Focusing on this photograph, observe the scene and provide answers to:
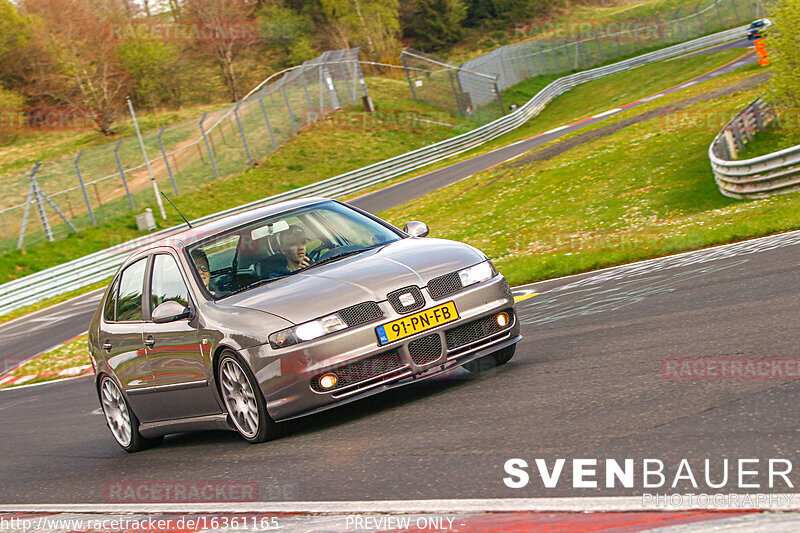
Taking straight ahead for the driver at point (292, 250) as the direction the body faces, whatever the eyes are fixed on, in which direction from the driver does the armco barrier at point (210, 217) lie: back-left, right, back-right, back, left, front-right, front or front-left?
back-left

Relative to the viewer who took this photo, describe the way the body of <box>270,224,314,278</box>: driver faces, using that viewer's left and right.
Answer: facing the viewer and to the right of the viewer

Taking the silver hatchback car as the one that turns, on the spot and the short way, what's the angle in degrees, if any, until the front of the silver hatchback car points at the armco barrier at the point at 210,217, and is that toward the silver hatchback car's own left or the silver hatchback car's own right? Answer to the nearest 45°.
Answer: approximately 135° to the silver hatchback car's own left

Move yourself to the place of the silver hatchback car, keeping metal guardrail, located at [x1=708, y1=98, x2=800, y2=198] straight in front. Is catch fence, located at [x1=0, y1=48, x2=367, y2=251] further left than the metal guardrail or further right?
left

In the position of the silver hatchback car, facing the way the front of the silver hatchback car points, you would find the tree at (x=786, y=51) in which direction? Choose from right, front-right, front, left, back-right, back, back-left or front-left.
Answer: left

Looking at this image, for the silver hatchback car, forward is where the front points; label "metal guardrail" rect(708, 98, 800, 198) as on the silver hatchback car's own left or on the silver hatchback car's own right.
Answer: on the silver hatchback car's own left

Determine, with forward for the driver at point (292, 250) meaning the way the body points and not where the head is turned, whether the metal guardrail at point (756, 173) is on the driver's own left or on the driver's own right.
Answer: on the driver's own left

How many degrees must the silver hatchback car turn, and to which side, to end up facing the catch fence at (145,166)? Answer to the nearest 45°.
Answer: approximately 135° to its left

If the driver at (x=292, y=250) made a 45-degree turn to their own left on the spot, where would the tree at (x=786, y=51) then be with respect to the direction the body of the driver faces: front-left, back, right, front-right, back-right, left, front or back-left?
front-left

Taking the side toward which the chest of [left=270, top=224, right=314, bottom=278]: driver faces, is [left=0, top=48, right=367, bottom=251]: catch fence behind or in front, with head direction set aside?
behind
